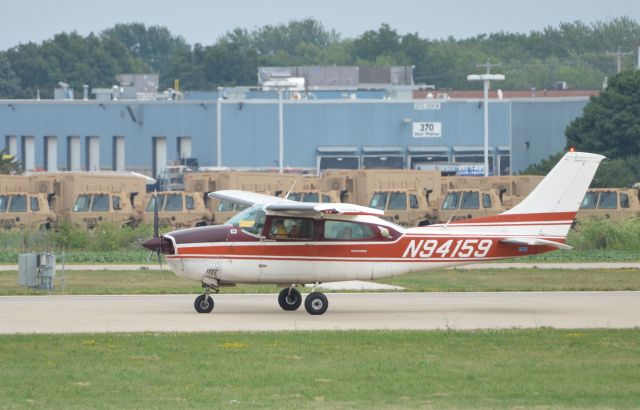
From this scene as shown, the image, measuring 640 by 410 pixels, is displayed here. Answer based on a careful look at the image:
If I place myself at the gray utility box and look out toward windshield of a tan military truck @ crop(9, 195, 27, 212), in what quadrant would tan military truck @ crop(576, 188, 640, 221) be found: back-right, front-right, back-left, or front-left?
front-right

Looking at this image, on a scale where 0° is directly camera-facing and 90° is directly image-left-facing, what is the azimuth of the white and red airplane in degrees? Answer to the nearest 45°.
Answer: approximately 90°

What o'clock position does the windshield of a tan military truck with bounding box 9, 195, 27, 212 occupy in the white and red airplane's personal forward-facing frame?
The windshield of a tan military truck is roughly at 2 o'clock from the white and red airplane.

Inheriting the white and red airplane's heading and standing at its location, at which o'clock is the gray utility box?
The gray utility box is roughly at 1 o'clock from the white and red airplane.

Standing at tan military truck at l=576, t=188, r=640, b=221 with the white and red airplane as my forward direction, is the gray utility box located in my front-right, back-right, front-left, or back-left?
front-right

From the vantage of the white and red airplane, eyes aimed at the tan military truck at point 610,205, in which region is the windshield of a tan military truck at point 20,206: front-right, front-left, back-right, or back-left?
front-left

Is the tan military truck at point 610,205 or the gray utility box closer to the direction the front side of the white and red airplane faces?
the gray utility box

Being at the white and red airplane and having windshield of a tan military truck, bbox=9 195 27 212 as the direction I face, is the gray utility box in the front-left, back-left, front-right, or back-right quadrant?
front-left

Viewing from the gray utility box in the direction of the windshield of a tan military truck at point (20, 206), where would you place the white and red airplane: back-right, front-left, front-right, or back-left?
back-right

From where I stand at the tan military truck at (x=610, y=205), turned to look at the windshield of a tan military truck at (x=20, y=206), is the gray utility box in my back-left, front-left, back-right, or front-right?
front-left

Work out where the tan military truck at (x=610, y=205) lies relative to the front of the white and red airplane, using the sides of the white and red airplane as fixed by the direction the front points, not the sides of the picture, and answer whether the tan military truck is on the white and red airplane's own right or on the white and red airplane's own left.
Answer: on the white and red airplane's own right
